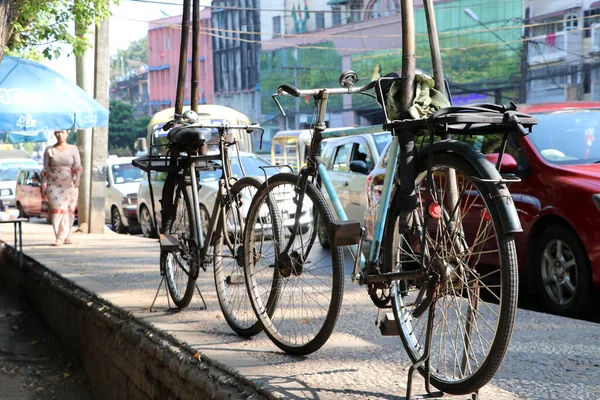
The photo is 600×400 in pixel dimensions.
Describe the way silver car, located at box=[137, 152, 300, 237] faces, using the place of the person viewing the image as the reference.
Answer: facing the viewer and to the right of the viewer

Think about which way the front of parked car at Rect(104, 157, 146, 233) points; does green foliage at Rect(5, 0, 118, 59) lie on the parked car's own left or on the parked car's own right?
on the parked car's own right

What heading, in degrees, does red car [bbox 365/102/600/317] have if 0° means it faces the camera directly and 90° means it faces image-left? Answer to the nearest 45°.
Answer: approximately 315°

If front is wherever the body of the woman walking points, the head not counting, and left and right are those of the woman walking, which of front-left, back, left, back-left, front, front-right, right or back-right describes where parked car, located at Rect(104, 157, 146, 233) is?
back

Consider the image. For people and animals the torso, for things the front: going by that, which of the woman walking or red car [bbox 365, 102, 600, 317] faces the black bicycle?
the woman walking

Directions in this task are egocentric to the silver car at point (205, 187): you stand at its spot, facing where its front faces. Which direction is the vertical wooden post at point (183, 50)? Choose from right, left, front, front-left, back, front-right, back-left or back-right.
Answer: front-right

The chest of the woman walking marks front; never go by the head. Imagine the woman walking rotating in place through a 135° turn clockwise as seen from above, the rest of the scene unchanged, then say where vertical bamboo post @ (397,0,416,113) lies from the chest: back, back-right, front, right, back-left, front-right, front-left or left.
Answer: back-left

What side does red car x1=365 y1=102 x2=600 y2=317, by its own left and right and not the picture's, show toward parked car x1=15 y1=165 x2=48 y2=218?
back

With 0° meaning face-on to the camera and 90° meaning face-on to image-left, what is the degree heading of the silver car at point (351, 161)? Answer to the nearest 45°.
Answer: approximately 315°

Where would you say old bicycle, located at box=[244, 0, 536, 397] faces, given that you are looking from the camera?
facing away from the viewer and to the left of the viewer

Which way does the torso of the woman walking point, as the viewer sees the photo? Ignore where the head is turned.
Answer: toward the camera

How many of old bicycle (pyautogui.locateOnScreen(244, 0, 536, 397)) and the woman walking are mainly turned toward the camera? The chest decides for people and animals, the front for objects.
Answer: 1
